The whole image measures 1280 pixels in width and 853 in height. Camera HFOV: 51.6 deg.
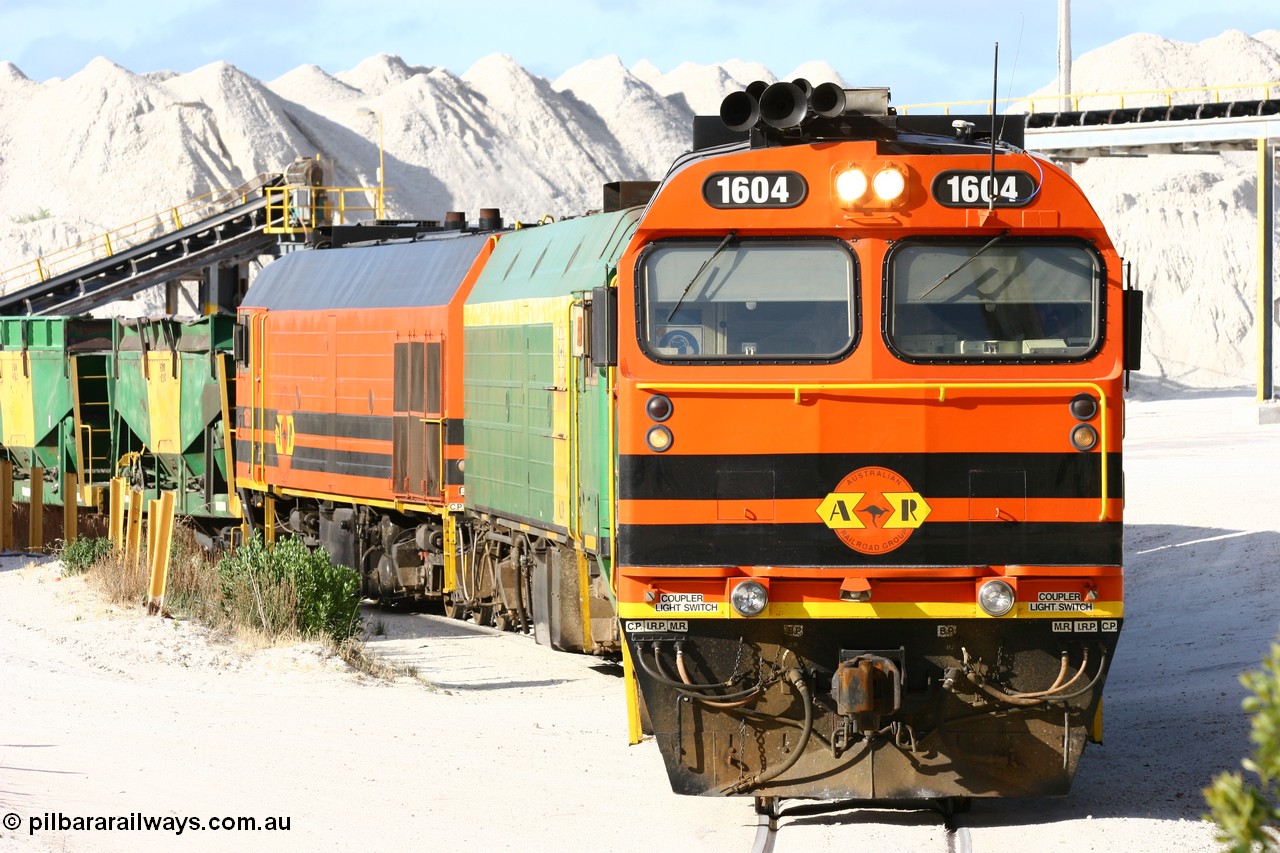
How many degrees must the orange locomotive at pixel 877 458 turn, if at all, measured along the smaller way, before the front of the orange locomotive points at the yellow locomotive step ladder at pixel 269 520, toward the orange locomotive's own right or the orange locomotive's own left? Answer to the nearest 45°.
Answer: approximately 135° to the orange locomotive's own right

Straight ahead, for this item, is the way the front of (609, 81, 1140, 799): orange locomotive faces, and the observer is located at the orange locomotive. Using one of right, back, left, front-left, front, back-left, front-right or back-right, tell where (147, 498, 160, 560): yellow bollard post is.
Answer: back-right

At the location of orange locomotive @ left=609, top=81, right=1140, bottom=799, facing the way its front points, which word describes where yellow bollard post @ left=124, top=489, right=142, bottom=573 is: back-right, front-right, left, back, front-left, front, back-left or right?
back-right

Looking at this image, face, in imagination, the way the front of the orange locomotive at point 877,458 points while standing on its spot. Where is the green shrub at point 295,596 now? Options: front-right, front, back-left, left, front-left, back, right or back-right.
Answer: back-right

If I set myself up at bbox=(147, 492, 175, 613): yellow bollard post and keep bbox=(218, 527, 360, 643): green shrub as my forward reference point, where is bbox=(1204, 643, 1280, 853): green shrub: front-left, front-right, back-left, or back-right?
front-right

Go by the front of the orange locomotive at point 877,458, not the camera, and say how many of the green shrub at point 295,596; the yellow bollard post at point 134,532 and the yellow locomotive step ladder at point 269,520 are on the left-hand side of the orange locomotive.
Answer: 0

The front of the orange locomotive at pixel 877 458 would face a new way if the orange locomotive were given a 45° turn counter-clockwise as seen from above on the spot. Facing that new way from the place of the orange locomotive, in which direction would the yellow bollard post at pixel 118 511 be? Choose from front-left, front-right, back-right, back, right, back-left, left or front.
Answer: back

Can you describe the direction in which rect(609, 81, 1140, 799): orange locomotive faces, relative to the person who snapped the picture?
facing the viewer

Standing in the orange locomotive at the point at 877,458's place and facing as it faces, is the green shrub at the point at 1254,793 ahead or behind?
ahead

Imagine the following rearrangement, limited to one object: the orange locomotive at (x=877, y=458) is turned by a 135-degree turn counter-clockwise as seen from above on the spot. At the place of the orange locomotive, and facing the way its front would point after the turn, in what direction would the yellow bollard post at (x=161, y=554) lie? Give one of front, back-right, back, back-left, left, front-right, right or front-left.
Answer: left

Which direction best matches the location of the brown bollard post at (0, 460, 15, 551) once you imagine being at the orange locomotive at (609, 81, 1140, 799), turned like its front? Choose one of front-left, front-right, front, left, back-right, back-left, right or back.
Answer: back-right

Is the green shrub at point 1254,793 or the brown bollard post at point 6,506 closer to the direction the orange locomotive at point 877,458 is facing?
the green shrub
